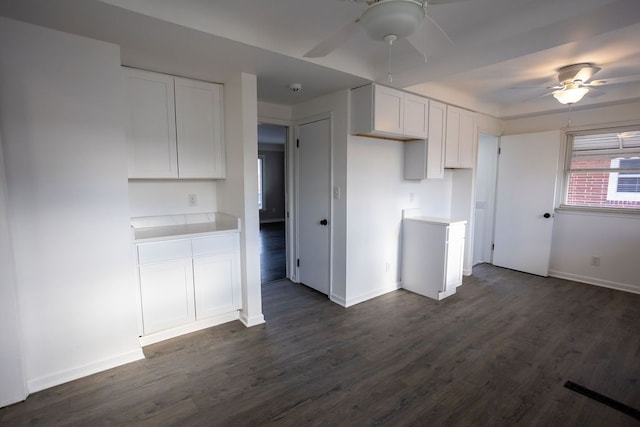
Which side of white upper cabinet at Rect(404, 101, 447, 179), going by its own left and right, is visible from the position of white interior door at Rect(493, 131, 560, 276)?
left

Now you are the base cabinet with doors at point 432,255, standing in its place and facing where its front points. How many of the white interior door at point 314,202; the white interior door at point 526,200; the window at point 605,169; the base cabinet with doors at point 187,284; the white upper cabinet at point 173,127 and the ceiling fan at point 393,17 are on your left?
2

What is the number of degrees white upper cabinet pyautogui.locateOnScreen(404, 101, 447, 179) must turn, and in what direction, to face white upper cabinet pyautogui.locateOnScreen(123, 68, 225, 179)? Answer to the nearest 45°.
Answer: approximately 90° to its right

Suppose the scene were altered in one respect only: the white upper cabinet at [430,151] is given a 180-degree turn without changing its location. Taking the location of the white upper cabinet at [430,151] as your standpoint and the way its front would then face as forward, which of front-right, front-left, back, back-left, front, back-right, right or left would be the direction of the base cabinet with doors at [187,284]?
left

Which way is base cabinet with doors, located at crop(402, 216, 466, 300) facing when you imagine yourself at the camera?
facing the viewer and to the right of the viewer

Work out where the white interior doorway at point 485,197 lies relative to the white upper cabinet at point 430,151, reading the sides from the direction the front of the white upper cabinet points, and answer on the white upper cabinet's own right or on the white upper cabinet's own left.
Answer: on the white upper cabinet's own left

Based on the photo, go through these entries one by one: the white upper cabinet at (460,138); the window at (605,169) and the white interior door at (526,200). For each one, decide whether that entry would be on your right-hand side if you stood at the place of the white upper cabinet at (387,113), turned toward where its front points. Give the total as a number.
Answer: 0

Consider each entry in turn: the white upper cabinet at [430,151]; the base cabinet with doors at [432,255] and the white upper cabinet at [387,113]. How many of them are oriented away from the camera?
0

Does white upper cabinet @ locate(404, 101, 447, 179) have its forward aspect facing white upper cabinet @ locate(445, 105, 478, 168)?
no

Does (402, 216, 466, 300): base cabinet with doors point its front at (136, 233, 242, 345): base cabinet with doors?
no

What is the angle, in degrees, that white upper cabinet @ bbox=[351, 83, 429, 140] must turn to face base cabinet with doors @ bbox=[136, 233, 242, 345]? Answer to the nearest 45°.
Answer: approximately 90° to its right

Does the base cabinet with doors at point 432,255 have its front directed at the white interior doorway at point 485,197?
no

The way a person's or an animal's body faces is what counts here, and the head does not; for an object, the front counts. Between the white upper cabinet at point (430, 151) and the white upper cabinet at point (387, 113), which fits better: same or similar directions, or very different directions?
same or similar directions

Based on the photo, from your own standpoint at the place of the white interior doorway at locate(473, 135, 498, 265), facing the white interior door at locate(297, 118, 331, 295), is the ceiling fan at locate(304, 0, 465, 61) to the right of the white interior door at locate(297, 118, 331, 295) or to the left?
left

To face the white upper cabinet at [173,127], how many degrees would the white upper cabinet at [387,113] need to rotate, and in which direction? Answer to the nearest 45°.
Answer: approximately 90° to its right

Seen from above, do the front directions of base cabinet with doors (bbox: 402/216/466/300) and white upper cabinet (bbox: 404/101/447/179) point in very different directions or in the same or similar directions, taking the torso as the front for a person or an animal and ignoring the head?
same or similar directions
